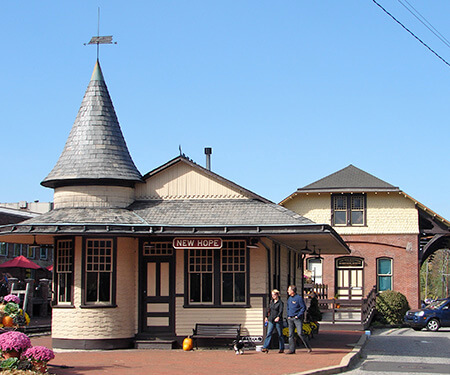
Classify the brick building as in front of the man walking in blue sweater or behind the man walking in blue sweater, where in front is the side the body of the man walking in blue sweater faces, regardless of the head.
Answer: behind

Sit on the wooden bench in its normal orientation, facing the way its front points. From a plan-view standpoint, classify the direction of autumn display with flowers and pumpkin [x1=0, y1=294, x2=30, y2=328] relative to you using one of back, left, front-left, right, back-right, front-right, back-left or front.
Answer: front-right

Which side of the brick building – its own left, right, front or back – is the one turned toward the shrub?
front

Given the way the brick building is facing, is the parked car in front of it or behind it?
in front

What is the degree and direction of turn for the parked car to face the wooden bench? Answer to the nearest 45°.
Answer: approximately 45° to its left

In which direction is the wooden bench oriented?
toward the camera

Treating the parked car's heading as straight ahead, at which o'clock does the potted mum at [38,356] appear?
The potted mum is roughly at 11 o'clock from the parked car.

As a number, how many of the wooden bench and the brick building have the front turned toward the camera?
2

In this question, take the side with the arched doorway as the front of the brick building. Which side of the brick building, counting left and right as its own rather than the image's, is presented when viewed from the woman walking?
front

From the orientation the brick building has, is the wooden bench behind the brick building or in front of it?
in front

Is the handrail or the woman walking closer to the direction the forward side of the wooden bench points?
the woman walking
